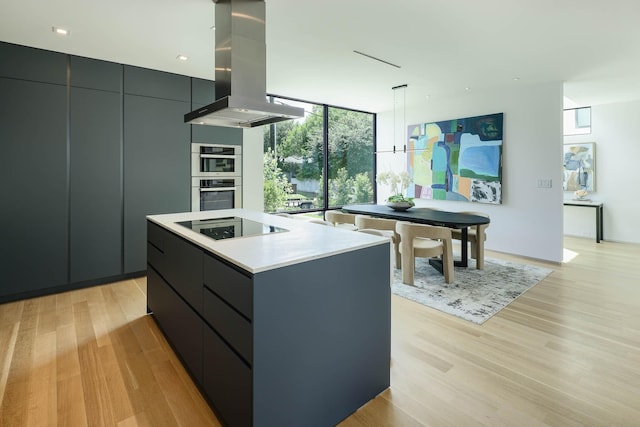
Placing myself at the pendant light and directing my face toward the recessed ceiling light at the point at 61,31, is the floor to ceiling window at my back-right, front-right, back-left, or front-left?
front-right

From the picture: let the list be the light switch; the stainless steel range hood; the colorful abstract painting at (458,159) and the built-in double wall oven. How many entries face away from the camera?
0

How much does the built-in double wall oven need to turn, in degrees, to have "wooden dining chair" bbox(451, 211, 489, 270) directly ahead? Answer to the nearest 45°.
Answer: approximately 45° to its left

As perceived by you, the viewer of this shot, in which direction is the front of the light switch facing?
facing the viewer

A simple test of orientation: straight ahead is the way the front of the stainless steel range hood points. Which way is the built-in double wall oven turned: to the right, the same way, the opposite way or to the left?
to the left

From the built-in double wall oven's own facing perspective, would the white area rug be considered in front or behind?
in front

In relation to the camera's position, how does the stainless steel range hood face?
facing the viewer and to the left of the viewer

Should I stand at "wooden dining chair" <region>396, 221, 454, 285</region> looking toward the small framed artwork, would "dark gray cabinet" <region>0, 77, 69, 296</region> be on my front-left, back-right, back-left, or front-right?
back-left

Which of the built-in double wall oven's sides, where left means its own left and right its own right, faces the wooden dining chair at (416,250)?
front

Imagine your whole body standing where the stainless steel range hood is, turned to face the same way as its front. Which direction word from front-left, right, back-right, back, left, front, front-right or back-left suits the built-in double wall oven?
back-right
